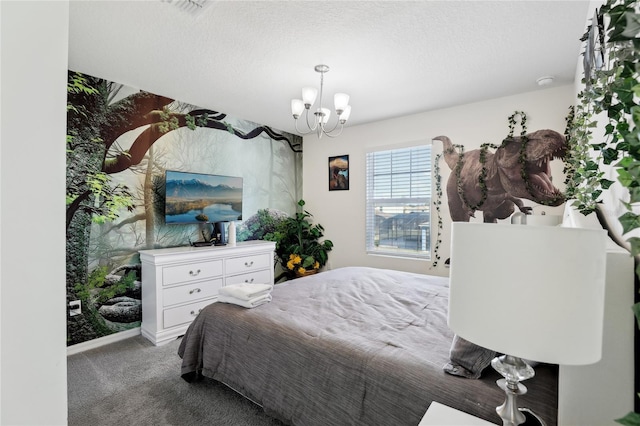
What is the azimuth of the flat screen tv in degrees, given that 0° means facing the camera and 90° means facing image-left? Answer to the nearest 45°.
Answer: approximately 315°

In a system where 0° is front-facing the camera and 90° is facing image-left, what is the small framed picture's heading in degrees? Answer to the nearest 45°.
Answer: approximately 45°

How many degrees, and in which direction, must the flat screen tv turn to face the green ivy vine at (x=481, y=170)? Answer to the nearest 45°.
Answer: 0° — it already faces it
